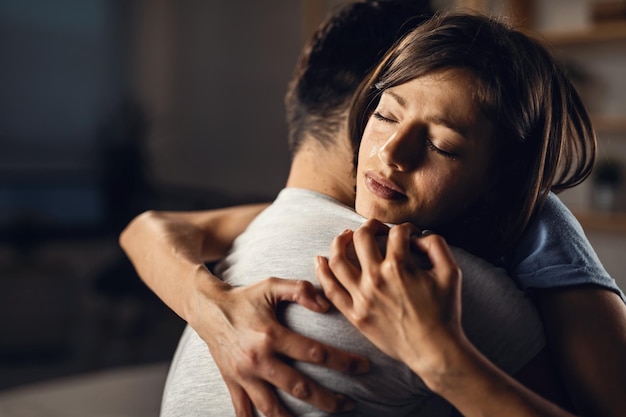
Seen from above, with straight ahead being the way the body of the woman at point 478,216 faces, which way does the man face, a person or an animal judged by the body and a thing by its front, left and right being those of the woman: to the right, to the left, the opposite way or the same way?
the opposite way

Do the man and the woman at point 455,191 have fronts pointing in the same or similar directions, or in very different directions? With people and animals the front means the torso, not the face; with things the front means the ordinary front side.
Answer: very different directions

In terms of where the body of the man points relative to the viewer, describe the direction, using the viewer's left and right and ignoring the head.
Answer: facing away from the viewer and to the right of the viewer
